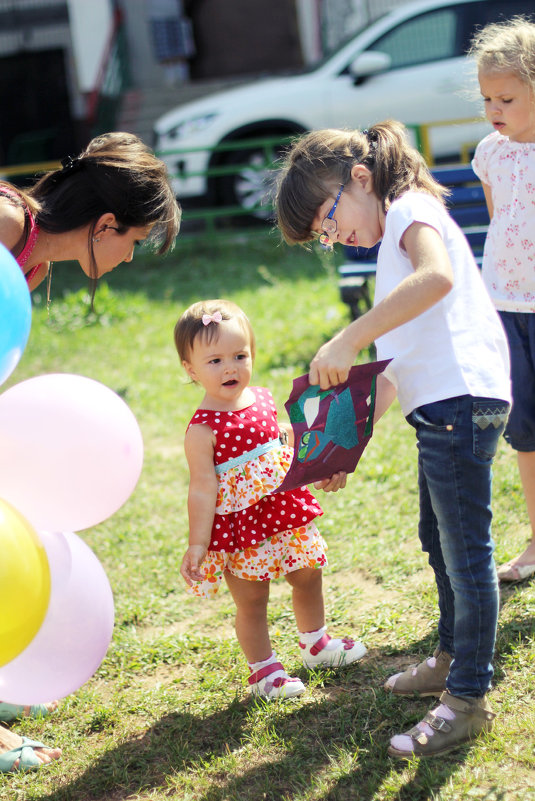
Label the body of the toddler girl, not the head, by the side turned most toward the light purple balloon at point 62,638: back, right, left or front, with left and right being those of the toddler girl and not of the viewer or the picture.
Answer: right

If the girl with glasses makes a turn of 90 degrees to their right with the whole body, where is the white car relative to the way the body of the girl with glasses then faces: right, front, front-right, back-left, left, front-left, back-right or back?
front

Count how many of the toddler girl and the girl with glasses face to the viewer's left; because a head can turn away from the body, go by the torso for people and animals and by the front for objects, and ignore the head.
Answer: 1

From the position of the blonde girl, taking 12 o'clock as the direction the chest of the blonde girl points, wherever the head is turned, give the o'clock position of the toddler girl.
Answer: The toddler girl is roughly at 12 o'clock from the blonde girl.

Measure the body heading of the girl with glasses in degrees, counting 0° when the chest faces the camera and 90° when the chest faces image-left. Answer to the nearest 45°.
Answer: approximately 90°

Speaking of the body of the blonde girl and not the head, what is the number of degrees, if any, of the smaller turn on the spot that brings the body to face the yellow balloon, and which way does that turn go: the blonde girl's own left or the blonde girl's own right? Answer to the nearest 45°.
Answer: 0° — they already face it

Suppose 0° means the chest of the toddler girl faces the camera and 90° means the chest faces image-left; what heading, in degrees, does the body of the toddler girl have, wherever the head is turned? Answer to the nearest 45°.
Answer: approximately 315°

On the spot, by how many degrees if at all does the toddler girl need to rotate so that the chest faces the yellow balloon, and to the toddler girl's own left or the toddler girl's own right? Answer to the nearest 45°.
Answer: approximately 90° to the toddler girl's own right

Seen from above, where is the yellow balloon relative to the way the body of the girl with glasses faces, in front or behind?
in front

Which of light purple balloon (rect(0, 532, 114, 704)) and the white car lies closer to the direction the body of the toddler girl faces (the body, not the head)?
the light purple balloon
